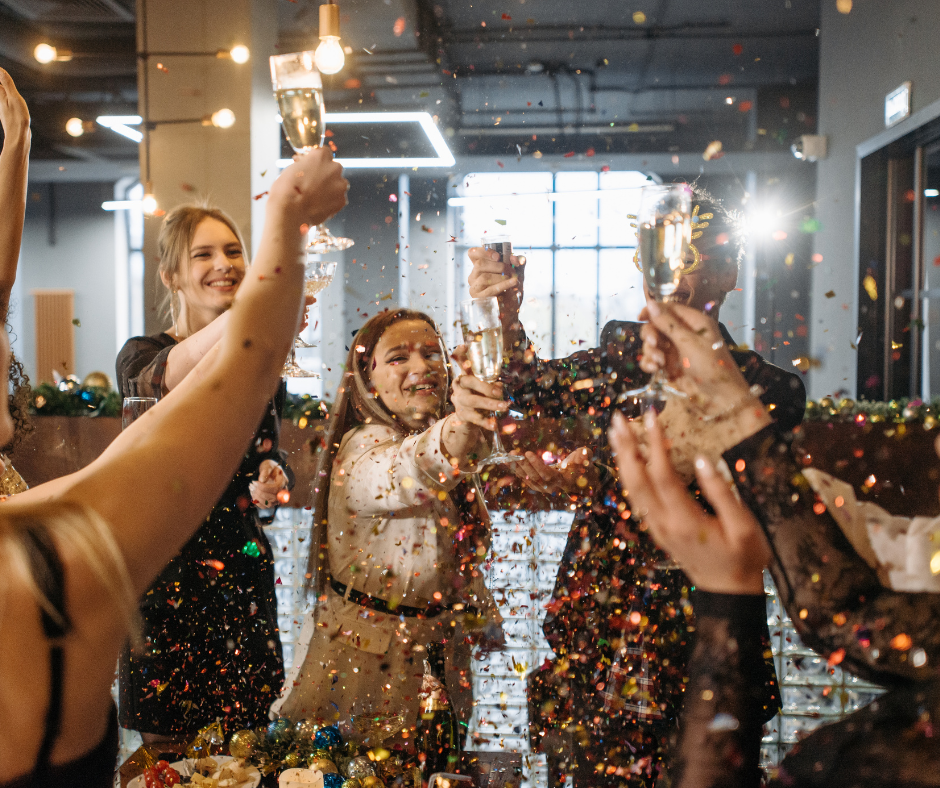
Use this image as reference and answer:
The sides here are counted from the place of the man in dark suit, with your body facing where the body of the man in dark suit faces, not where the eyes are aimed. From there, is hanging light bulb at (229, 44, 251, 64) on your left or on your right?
on your right

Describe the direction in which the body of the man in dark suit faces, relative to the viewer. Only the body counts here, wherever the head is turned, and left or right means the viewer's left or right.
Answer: facing the viewer and to the left of the viewer

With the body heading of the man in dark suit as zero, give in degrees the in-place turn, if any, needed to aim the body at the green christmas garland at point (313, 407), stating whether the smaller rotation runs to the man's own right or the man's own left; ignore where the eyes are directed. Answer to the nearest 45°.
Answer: approximately 90° to the man's own right

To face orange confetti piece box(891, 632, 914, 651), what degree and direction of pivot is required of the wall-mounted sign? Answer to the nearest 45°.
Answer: approximately 45° to its left

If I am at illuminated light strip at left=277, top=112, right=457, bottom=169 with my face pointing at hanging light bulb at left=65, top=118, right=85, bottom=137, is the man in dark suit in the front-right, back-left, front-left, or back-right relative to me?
back-left

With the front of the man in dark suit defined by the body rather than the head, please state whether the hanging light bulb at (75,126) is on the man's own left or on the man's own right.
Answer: on the man's own right

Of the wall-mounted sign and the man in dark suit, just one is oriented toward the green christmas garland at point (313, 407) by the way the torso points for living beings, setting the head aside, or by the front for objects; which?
the wall-mounted sign

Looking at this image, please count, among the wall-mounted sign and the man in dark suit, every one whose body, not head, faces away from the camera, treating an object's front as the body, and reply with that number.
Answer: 0

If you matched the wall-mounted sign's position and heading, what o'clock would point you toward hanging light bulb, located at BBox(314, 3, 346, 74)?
The hanging light bulb is roughly at 11 o'clock from the wall-mounted sign.

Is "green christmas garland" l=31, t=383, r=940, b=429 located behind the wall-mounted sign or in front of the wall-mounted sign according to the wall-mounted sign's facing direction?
in front

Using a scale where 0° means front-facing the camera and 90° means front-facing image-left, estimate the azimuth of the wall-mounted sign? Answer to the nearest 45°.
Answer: approximately 45°

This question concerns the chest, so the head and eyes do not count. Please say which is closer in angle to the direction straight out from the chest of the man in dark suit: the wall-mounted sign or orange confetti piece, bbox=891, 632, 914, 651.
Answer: the orange confetti piece
